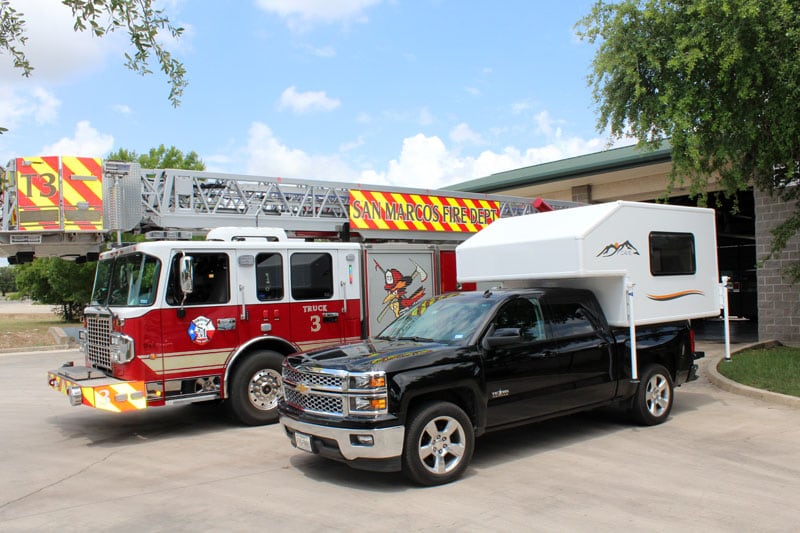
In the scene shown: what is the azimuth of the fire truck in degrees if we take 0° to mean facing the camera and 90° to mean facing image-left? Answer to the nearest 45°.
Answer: approximately 45°

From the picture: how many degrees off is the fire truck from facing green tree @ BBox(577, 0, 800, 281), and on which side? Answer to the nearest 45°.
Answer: approximately 135° to its left

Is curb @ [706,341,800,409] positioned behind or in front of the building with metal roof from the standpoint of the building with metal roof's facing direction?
in front

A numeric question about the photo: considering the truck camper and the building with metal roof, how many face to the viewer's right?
0

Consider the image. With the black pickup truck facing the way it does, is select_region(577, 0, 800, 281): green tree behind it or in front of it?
behind

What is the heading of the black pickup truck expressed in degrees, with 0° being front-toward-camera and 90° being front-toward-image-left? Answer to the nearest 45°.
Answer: approximately 45°

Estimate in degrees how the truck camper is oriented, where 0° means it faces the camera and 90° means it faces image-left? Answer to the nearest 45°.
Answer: approximately 45°

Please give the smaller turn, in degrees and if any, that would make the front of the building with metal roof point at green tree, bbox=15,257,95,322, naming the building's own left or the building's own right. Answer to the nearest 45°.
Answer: approximately 45° to the building's own right

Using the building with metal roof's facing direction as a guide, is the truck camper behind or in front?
in front
